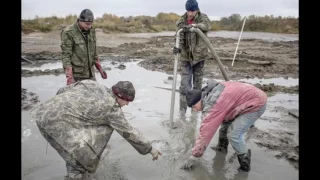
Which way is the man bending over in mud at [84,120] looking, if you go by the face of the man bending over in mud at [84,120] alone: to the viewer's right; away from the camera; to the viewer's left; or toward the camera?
to the viewer's right

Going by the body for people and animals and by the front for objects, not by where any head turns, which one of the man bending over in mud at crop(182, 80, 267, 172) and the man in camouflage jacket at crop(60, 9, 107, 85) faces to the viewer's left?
the man bending over in mud

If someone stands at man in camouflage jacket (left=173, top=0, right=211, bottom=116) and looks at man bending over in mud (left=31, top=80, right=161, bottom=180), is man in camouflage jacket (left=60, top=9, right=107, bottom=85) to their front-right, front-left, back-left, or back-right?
front-right

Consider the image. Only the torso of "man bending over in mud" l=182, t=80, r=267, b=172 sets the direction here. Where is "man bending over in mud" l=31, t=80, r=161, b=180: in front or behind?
in front

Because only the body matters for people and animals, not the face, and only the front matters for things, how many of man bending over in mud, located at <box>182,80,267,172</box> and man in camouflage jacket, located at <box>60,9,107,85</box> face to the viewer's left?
1

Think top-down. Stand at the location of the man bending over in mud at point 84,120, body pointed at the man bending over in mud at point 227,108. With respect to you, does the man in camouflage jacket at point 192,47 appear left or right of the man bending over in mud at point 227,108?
left

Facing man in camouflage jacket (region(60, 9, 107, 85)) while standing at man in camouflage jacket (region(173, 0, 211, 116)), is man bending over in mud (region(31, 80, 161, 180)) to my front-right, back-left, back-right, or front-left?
front-left

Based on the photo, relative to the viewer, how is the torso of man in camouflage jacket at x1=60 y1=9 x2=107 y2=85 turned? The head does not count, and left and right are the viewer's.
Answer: facing the viewer and to the right of the viewer

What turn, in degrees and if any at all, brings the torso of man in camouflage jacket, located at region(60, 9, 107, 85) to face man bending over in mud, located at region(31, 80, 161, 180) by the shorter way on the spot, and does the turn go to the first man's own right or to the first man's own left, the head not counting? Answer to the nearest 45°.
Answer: approximately 45° to the first man's own right

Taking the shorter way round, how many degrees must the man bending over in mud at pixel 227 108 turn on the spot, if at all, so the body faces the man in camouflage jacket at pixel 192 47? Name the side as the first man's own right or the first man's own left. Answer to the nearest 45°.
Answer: approximately 90° to the first man's own right

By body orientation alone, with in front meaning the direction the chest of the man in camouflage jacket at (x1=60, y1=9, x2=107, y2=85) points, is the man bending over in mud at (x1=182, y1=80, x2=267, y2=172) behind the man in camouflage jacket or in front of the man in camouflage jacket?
in front

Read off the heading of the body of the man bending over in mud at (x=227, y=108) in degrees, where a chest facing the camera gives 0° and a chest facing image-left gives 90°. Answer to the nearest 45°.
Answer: approximately 90°

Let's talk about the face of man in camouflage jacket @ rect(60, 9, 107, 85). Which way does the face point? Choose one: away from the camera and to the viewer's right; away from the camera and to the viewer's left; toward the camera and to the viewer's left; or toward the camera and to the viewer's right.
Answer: toward the camera and to the viewer's right

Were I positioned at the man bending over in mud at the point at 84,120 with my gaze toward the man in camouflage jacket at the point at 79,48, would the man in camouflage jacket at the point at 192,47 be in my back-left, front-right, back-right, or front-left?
front-right
